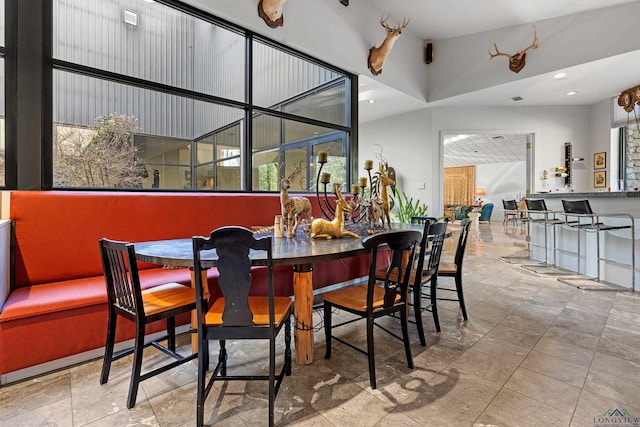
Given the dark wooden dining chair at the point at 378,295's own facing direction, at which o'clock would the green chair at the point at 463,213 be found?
The green chair is roughly at 2 o'clock from the dark wooden dining chair.

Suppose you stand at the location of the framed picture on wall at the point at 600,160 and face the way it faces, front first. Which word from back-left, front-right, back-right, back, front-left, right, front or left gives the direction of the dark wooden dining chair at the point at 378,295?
front

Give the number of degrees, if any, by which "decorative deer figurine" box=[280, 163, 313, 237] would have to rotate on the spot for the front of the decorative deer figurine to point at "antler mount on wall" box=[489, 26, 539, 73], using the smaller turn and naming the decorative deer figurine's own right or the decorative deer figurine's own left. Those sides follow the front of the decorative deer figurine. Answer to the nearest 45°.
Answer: approximately 180°

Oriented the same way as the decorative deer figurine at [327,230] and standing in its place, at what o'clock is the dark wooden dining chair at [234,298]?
The dark wooden dining chair is roughly at 4 o'clock from the decorative deer figurine.

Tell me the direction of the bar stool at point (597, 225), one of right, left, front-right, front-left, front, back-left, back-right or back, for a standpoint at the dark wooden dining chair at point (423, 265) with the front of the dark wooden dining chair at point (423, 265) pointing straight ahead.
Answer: right

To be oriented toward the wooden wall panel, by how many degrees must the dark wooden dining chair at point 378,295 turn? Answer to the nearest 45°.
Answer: approximately 45° to its right

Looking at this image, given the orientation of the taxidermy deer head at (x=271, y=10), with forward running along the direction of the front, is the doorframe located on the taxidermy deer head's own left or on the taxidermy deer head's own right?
on the taxidermy deer head's own left

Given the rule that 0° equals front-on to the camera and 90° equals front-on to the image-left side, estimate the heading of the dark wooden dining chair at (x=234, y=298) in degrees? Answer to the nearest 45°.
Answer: approximately 180°

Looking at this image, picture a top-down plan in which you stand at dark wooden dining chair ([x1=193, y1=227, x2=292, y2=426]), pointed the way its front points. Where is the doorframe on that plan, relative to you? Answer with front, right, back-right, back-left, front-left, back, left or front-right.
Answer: front-right

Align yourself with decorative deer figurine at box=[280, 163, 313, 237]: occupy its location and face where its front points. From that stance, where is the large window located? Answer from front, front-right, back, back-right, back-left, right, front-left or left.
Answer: right

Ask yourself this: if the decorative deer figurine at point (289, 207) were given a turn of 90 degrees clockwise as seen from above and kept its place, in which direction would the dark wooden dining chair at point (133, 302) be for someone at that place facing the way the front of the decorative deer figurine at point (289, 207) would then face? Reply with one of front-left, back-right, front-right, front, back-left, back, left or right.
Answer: left

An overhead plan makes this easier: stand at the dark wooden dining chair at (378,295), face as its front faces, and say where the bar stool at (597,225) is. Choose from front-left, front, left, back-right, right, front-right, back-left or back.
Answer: right

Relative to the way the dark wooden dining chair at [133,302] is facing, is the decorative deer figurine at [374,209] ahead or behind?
ahead
